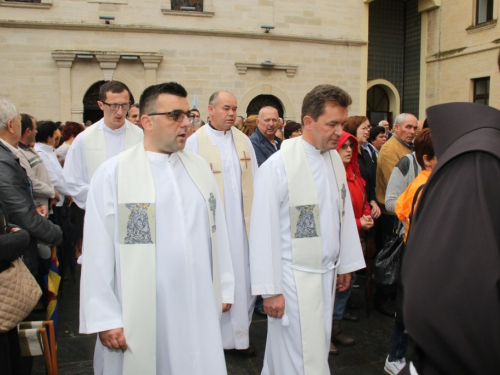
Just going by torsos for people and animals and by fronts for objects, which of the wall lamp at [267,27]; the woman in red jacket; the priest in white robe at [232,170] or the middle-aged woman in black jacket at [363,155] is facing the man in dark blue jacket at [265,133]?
the wall lamp

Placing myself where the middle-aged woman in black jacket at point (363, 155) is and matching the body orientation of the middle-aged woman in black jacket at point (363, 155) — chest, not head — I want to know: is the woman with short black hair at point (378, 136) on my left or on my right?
on my left

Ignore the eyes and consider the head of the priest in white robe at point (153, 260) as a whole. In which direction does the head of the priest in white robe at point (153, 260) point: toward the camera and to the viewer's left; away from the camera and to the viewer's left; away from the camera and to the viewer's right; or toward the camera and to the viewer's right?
toward the camera and to the viewer's right

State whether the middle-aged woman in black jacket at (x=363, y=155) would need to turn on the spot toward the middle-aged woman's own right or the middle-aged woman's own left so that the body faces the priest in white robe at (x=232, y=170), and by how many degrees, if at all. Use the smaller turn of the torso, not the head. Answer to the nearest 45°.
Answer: approximately 90° to the middle-aged woman's own right

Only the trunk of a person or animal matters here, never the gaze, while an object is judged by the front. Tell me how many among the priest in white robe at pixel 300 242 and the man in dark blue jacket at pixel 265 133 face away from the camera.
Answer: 0

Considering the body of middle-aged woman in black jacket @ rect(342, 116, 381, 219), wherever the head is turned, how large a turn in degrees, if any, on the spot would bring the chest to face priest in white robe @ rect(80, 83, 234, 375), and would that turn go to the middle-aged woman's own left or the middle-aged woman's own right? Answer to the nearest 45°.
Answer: approximately 45° to the middle-aged woman's own right

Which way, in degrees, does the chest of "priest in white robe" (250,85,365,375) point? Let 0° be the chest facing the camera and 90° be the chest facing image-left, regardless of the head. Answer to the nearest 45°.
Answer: approximately 315°

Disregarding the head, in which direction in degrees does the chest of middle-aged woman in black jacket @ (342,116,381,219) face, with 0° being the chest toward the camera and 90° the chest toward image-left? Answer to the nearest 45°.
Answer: approximately 315°

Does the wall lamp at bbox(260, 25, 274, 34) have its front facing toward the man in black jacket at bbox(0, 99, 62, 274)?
yes

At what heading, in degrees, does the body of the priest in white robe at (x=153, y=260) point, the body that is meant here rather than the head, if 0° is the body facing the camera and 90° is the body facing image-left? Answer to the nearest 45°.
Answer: approximately 315°

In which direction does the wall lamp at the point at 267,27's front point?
toward the camera

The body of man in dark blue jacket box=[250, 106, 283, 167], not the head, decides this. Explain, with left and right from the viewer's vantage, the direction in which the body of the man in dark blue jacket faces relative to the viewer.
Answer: facing the viewer and to the right of the viewer

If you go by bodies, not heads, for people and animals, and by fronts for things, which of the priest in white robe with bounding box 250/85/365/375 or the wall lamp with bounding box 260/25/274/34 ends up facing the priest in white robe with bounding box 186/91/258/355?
the wall lamp

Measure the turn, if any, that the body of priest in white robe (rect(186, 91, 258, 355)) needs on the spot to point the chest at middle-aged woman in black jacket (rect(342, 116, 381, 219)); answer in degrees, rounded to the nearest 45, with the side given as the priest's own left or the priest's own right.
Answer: approximately 90° to the priest's own left
